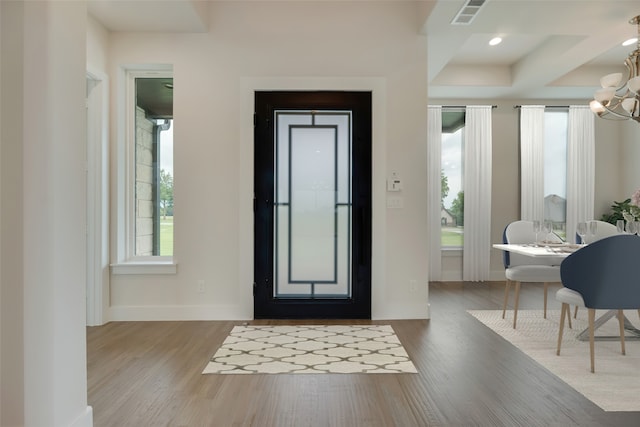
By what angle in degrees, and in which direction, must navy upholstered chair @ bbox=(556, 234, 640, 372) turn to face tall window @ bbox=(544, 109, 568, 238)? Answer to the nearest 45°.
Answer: approximately 45° to its right

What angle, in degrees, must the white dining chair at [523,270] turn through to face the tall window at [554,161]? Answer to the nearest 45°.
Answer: approximately 135° to its left

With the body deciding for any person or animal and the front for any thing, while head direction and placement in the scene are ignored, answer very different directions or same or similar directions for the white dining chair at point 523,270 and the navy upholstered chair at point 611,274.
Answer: very different directions

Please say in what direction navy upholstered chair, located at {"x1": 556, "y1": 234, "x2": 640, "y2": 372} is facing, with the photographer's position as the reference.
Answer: facing away from the viewer and to the left of the viewer

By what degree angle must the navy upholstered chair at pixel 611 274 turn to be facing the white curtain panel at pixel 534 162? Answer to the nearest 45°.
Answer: approximately 45° to its right

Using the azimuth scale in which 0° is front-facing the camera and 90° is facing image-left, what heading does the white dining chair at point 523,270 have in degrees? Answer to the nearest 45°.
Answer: approximately 315°

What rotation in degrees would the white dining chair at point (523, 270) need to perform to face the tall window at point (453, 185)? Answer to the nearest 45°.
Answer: approximately 135° to its left

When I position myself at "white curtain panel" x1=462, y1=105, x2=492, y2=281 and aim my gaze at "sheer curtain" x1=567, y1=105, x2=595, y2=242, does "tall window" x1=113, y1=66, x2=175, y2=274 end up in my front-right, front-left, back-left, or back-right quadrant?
back-right

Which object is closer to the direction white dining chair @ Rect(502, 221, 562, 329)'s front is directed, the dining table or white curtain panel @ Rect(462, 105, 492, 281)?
the dining table

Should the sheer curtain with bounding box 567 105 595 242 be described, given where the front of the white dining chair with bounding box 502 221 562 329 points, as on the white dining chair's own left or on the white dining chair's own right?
on the white dining chair's own left

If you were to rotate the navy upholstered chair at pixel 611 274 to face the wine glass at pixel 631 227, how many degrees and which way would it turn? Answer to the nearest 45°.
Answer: approximately 45° to its right
